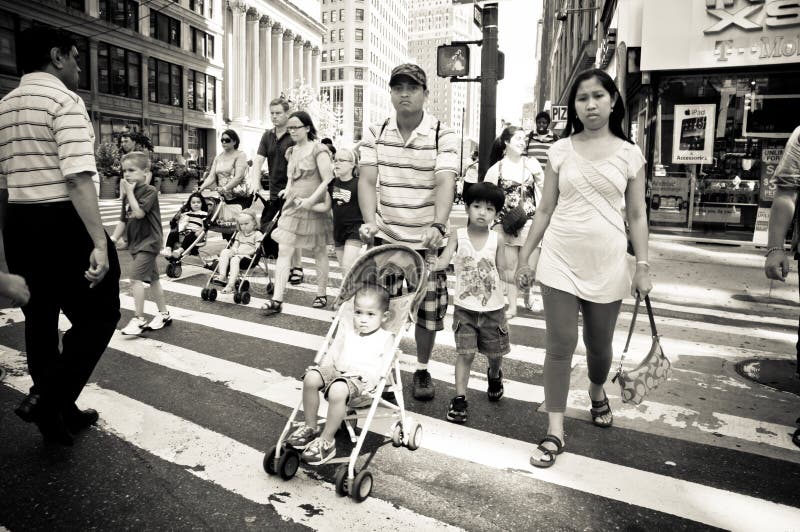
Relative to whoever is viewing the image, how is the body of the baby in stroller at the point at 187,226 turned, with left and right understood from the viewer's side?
facing the viewer and to the left of the viewer

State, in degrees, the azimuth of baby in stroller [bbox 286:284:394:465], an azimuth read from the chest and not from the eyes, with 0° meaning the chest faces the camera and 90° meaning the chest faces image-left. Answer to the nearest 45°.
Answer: approximately 45°

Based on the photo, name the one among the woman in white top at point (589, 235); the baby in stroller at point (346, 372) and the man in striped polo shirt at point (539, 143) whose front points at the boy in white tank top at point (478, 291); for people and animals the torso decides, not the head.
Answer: the man in striped polo shirt

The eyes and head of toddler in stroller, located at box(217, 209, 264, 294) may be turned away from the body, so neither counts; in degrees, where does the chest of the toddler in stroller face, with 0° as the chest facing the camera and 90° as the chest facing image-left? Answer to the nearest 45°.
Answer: approximately 45°

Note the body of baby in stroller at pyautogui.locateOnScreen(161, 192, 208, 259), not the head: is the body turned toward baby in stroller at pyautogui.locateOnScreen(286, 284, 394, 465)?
no

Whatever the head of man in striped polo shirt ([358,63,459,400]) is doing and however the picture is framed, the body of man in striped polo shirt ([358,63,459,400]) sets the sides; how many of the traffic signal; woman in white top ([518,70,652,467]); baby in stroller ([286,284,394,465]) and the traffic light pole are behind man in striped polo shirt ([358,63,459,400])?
2

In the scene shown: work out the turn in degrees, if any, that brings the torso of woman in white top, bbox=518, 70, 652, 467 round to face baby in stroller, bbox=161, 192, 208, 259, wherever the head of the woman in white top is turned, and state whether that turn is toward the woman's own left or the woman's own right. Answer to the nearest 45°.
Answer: approximately 135° to the woman's own right

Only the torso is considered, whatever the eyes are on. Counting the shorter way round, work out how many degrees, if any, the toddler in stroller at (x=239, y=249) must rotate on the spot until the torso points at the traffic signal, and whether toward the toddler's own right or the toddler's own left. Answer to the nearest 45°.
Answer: approximately 180°

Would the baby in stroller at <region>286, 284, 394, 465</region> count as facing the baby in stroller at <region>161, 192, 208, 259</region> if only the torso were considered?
no

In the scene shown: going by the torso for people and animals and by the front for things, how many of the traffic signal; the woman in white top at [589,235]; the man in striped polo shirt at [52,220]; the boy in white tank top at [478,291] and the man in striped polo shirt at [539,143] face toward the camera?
4

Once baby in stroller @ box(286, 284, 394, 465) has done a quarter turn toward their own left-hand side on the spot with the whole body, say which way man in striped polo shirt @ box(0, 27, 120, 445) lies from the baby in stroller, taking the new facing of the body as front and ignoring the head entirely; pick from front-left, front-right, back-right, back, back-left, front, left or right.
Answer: back-right

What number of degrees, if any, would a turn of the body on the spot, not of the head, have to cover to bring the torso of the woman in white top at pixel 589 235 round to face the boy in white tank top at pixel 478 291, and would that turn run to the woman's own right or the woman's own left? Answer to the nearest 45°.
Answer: approximately 135° to the woman's own right

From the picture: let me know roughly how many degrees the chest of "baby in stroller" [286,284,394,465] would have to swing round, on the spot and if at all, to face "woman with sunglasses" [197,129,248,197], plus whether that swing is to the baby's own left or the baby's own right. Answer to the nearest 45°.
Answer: approximately 135° to the baby's own right

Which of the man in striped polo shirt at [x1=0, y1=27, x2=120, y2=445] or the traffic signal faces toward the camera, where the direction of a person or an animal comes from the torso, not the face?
the traffic signal

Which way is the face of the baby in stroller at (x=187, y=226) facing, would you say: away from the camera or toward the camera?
toward the camera

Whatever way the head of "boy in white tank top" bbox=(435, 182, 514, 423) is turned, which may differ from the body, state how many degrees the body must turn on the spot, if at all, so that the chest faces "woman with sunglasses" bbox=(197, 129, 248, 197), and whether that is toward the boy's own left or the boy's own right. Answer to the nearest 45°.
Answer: approximately 135° to the boy's own right

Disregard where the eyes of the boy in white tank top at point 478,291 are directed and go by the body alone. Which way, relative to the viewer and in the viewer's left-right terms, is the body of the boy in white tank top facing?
facing the viewer

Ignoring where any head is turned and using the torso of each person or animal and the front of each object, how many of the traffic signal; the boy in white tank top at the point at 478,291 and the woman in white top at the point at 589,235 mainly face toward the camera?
3

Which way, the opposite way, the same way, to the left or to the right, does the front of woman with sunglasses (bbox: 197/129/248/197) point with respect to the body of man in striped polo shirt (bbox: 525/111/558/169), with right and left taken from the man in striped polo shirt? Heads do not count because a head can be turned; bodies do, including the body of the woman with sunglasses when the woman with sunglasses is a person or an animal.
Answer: the same way
